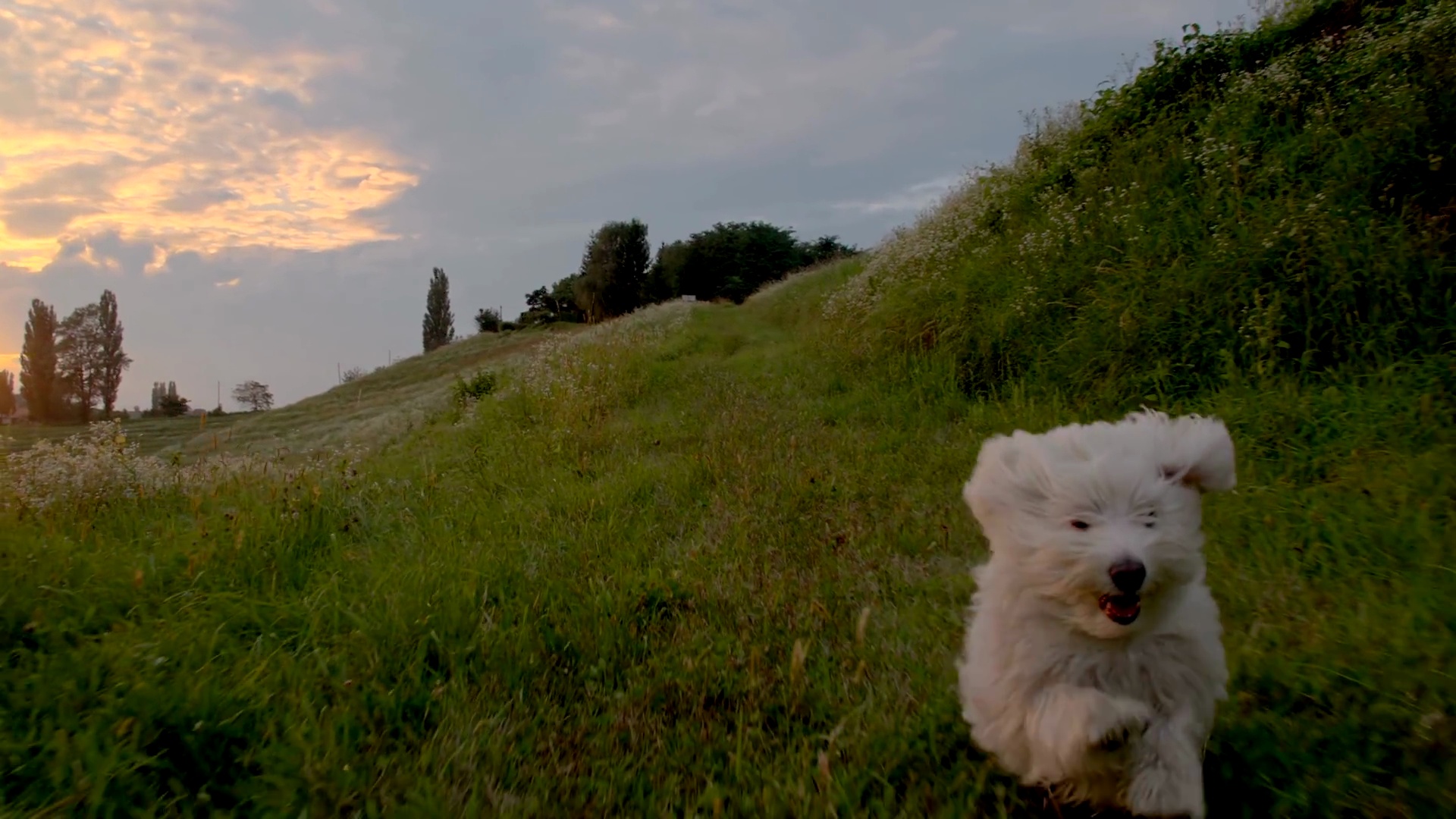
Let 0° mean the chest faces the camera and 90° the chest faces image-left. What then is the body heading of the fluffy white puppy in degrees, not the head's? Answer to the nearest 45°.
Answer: approximately 0°

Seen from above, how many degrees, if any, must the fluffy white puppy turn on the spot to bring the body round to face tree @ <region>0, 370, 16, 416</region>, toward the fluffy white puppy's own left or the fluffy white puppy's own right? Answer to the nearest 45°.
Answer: approximately 90° to the fluffy white puppy's own right

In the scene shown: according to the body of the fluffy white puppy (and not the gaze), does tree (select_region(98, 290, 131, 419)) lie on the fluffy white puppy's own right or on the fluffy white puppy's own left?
on the fluffy white puppy's own right

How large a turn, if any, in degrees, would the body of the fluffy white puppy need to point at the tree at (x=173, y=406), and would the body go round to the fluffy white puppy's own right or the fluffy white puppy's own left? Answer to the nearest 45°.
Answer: approximately 135° to the fluffy white puppy's own right

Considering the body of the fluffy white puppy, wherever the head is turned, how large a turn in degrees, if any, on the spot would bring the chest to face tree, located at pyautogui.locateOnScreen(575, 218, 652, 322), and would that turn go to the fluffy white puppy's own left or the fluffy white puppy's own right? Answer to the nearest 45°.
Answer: approximately 135° to the fluffy white puppy's own right
